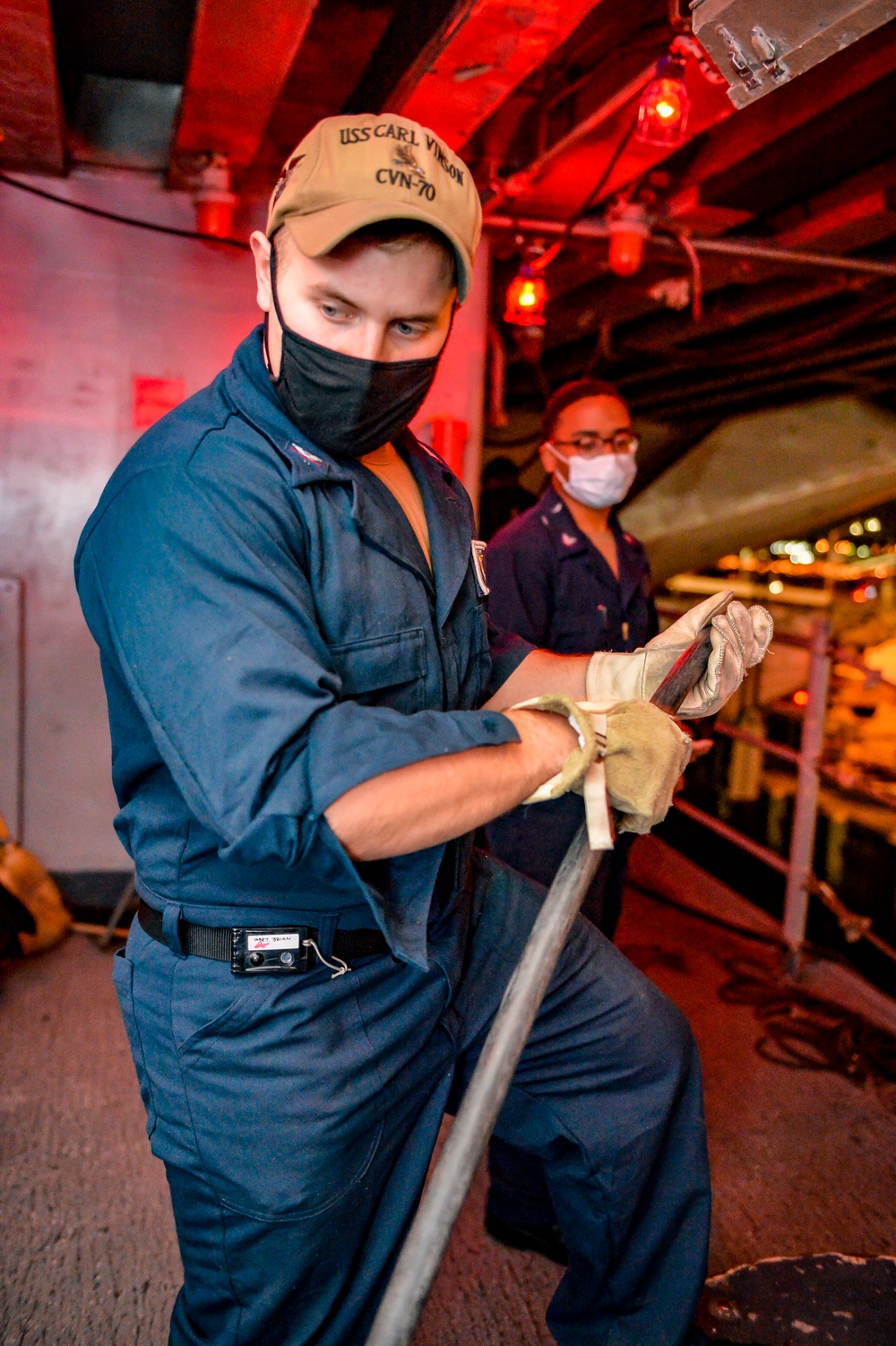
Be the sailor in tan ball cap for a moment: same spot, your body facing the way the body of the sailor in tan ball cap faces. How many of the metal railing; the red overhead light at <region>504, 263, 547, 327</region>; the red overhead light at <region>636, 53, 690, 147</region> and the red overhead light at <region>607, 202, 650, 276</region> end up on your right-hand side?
0

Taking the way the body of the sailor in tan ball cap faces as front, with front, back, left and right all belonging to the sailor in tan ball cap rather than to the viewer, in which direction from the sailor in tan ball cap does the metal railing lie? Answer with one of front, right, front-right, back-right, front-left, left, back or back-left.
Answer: left

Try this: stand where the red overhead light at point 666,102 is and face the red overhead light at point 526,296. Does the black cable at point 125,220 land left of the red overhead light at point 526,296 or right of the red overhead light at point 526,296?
left

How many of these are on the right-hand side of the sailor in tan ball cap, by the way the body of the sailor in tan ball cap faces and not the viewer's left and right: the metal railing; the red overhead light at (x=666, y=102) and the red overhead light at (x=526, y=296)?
0

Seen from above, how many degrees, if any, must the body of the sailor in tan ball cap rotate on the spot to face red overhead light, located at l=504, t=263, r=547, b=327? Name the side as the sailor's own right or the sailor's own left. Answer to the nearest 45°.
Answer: approximately 135° to the sailor's own left

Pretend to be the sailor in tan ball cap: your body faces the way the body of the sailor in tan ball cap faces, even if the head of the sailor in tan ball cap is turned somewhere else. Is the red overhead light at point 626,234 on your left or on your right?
on your left

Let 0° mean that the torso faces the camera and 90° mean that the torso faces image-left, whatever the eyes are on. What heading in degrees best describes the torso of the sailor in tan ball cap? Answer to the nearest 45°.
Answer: approximately 315°
